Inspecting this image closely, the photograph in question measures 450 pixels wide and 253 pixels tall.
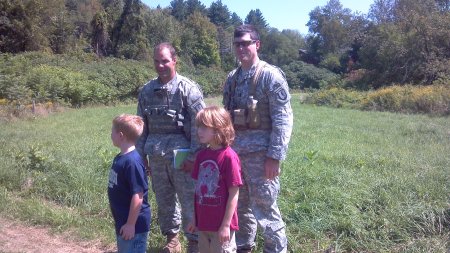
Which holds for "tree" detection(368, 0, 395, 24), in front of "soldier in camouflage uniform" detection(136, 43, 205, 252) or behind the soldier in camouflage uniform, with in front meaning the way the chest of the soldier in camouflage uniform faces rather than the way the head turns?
behind

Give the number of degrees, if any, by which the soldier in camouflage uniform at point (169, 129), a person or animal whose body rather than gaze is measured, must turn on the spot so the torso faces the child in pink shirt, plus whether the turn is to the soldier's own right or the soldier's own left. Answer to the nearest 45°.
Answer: approximately 45° to the soldier's own left

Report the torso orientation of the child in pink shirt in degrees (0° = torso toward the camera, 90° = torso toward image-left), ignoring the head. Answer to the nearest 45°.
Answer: approximately 45°

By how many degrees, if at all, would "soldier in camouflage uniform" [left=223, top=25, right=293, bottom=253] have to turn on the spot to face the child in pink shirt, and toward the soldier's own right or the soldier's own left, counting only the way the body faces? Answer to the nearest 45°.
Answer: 0° — they already face them

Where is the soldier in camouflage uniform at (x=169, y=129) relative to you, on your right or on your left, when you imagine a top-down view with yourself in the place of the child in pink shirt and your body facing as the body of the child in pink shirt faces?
on your right

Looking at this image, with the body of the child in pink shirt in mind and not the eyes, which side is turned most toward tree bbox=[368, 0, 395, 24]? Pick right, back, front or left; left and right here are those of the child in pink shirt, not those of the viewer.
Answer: back

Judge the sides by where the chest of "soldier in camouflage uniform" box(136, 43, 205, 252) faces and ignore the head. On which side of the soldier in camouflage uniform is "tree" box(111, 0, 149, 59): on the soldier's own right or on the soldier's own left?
on the soldier's own right

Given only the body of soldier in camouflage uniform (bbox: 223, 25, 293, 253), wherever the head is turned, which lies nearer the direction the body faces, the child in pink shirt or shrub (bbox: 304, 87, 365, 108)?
the child in pink shirt

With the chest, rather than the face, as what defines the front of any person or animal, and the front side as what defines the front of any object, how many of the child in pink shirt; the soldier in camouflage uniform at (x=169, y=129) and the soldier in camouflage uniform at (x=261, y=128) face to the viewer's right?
0

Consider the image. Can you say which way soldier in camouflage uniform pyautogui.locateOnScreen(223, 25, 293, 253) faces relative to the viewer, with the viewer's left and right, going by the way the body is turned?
facing the viewer and to the left of the viewer

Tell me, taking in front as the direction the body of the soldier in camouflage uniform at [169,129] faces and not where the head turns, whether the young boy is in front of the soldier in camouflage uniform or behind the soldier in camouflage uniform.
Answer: in front
